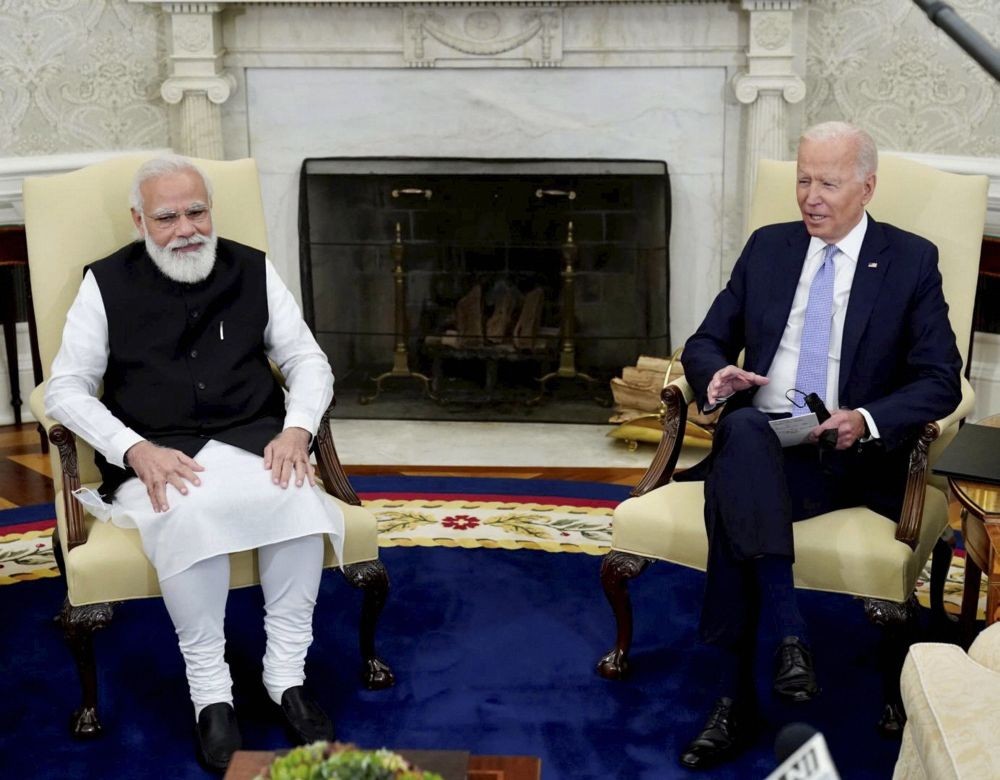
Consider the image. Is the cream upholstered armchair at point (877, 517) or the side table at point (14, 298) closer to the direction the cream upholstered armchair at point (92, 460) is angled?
the cream upholstered armchair

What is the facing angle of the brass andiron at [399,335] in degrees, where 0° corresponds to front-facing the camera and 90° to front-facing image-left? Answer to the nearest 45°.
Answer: approximately 0°

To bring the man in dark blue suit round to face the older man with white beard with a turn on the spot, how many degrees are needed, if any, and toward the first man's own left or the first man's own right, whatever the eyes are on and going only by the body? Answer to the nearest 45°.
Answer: approximately 45° to the first man's own right

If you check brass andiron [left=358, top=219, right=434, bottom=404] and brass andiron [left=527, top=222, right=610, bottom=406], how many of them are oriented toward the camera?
2

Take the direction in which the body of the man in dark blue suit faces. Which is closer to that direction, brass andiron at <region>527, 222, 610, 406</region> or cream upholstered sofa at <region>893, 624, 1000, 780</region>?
the cream upholstered sofa

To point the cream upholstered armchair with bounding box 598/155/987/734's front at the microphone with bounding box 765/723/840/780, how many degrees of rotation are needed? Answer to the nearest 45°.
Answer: approximately 45° to its left

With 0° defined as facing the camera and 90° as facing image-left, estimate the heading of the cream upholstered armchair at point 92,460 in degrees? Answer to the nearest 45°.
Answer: approximately 315°

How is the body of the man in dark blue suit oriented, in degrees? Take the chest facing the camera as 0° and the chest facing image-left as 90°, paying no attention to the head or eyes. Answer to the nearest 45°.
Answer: approximately 45°

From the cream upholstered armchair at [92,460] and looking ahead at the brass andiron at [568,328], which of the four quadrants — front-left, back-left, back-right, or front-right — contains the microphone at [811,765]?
back-right

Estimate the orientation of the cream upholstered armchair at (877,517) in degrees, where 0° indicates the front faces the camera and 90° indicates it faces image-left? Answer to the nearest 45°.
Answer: approximately 45°

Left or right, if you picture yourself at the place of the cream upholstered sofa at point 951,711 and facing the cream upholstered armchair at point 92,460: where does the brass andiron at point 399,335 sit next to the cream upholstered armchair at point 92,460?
right

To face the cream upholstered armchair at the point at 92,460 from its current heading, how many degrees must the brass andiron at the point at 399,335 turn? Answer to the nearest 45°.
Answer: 0° — it already faces it

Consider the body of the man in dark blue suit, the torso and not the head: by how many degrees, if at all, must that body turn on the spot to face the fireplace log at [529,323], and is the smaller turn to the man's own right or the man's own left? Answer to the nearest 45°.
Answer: approximately 90° to the man's own right
